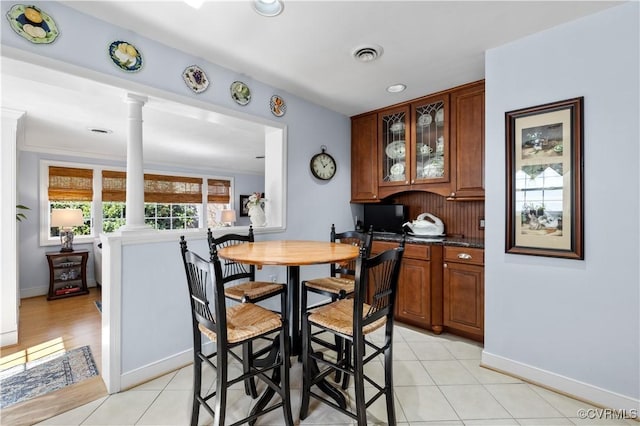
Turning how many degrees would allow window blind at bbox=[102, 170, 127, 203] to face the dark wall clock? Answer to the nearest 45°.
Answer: approximately 45° to its left

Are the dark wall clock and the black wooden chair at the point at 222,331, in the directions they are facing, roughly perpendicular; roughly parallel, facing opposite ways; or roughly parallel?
roughly perpendicular

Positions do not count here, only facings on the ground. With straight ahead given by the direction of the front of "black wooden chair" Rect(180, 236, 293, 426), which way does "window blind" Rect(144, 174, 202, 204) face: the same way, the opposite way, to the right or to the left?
to the right

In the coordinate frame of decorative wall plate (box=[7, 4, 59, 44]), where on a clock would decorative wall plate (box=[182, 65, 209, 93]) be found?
decorative wall plate (box=[182, 65, 209, 93]) is roughly at 9 o'clock from decorative wall plate (box=[7, 4, 59, 44]).

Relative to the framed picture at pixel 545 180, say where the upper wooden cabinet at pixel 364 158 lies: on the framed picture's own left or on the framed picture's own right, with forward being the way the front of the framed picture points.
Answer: on the framed picture's own right

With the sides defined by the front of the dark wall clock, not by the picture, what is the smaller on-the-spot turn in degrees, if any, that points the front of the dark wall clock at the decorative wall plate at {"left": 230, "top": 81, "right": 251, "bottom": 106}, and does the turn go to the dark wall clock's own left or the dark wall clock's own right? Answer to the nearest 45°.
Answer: approximately 90° to the dark wall clock's own right

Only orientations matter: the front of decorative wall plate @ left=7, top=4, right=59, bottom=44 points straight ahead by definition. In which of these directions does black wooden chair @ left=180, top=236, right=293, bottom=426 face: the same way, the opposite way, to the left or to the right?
to the left

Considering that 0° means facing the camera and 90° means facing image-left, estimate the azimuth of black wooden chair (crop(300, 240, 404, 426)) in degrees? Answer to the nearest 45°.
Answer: approximately 135°

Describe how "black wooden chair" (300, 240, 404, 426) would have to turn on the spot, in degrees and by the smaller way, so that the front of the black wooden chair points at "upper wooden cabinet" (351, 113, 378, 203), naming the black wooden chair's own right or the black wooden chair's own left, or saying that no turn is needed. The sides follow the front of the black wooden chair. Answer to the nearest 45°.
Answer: approximately 45° to the black wooden chair's own right

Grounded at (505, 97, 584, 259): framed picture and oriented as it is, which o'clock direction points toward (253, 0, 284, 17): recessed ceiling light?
The recessed ceiling light is roughly at 12 o'clock from the framed picture.

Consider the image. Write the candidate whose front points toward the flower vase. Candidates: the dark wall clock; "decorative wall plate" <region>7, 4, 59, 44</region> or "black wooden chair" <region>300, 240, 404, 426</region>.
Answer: the black wooden chair
